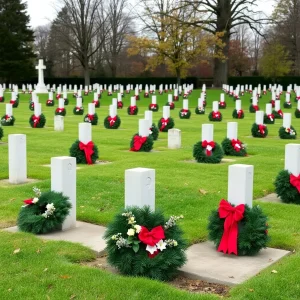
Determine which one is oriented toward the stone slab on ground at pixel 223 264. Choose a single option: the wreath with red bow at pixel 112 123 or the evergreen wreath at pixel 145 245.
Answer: the wreath with red bow

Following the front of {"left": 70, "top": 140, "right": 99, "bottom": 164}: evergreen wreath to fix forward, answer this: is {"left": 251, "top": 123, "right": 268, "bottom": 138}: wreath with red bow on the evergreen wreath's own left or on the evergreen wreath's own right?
on the evergreen wreath's own left

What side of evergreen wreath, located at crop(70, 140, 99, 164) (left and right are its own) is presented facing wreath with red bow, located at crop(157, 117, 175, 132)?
back

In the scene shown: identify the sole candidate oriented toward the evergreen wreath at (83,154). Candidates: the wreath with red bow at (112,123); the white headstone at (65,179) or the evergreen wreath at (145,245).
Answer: the wreath with red bow

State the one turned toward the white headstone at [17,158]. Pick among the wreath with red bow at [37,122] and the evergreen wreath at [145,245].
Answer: the wreath with red bow

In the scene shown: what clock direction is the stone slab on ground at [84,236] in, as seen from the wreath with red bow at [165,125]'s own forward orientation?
The stone slab on ground is roughly at 12 o'clock from the wreath with red bow.

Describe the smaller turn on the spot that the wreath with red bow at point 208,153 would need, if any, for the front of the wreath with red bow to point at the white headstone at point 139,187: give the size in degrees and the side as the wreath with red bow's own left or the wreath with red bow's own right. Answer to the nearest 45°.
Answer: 0° — it already faces it

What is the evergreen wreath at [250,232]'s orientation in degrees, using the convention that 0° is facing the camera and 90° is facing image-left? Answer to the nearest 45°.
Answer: approximately 0°

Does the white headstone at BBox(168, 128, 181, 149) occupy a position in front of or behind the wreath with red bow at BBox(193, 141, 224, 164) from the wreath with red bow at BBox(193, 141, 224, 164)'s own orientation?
behind

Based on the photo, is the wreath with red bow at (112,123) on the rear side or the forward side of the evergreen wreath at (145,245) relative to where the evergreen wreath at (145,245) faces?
on the rear side

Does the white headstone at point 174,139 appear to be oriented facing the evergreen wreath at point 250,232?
yes

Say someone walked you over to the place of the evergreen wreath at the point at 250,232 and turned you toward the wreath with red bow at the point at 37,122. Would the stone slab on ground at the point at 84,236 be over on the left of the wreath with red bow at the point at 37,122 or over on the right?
left

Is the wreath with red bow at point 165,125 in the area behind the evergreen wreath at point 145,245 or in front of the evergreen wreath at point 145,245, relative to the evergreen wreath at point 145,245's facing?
behind
